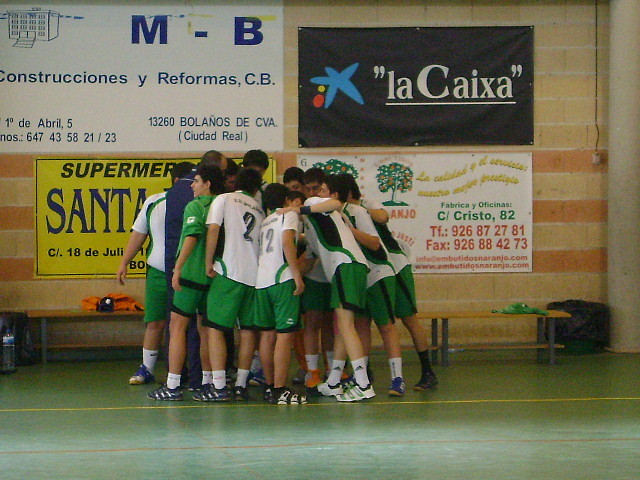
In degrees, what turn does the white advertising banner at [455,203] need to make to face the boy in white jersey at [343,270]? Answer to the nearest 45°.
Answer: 0° — it already faces them

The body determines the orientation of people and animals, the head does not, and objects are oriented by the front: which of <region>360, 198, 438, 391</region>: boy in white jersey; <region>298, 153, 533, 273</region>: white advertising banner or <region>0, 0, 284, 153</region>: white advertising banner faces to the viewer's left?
the boy in white jersey

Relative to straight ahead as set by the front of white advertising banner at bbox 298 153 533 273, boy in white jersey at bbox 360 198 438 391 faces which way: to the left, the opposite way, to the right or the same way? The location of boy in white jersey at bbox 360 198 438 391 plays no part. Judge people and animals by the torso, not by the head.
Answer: to the right

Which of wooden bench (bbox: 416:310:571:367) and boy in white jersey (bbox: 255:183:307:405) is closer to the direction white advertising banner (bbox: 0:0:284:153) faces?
the boy in white jersey

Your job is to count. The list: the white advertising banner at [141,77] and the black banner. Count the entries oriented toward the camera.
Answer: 2

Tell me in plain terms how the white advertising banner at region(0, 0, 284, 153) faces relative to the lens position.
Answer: facing the viewer

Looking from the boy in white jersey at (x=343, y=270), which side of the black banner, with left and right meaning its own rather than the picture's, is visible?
front

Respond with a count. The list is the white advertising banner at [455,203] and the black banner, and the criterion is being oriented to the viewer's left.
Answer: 0

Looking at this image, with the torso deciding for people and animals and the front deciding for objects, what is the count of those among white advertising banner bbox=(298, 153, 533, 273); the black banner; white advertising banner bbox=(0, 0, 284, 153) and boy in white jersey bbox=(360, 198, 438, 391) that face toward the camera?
3

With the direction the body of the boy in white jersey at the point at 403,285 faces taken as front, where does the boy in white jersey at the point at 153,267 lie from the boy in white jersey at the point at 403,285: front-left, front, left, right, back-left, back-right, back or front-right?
front

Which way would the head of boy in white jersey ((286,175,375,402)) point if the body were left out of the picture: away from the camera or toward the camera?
away from the camera

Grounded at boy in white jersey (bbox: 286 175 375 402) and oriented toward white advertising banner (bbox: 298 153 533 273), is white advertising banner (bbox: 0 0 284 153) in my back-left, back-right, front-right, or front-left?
front-left

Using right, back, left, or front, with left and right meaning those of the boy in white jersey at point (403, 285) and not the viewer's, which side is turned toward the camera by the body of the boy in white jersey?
left

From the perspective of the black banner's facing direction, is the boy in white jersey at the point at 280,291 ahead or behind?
ahead

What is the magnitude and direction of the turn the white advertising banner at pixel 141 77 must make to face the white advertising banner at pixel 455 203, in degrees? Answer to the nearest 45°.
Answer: approximately 90° to its left

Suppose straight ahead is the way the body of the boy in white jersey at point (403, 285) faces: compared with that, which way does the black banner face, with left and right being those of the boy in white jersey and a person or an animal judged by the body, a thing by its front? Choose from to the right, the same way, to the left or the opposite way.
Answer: to the left
